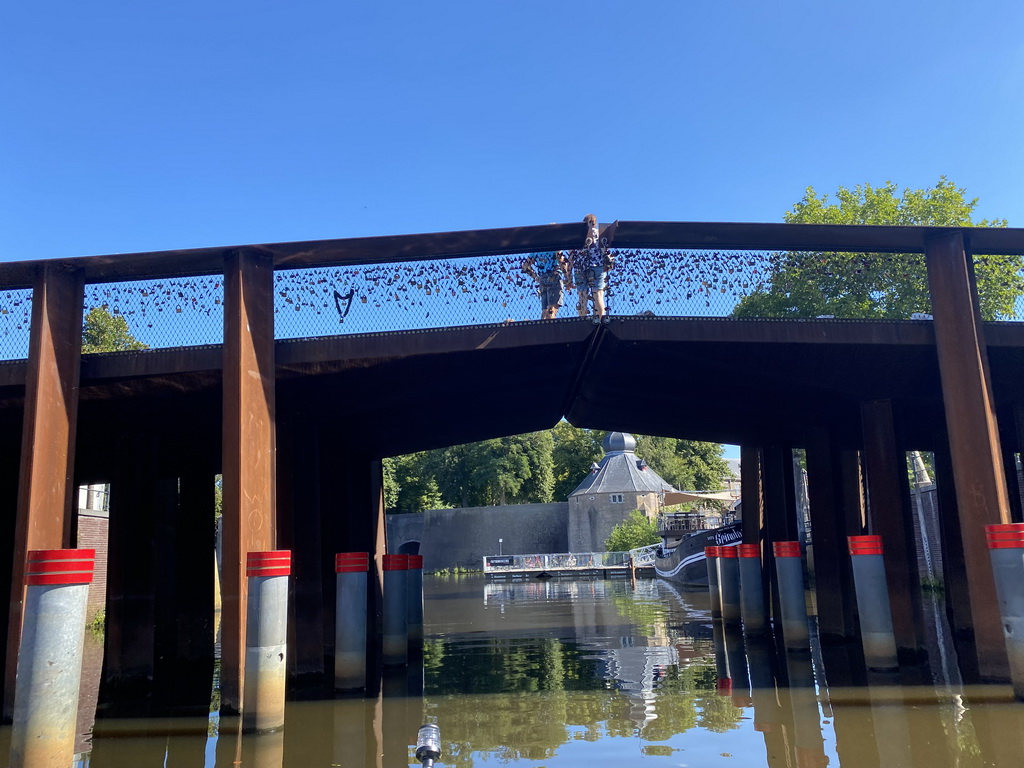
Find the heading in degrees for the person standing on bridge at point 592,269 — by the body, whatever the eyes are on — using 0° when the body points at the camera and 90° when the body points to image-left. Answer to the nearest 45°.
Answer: approximately 0°

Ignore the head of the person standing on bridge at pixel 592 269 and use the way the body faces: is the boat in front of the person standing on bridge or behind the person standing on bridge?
behind

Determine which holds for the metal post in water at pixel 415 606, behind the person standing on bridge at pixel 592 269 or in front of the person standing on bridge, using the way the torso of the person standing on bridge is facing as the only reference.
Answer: behind

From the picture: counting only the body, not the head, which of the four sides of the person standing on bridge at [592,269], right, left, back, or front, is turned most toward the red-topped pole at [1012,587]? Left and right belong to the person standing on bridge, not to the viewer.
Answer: left
